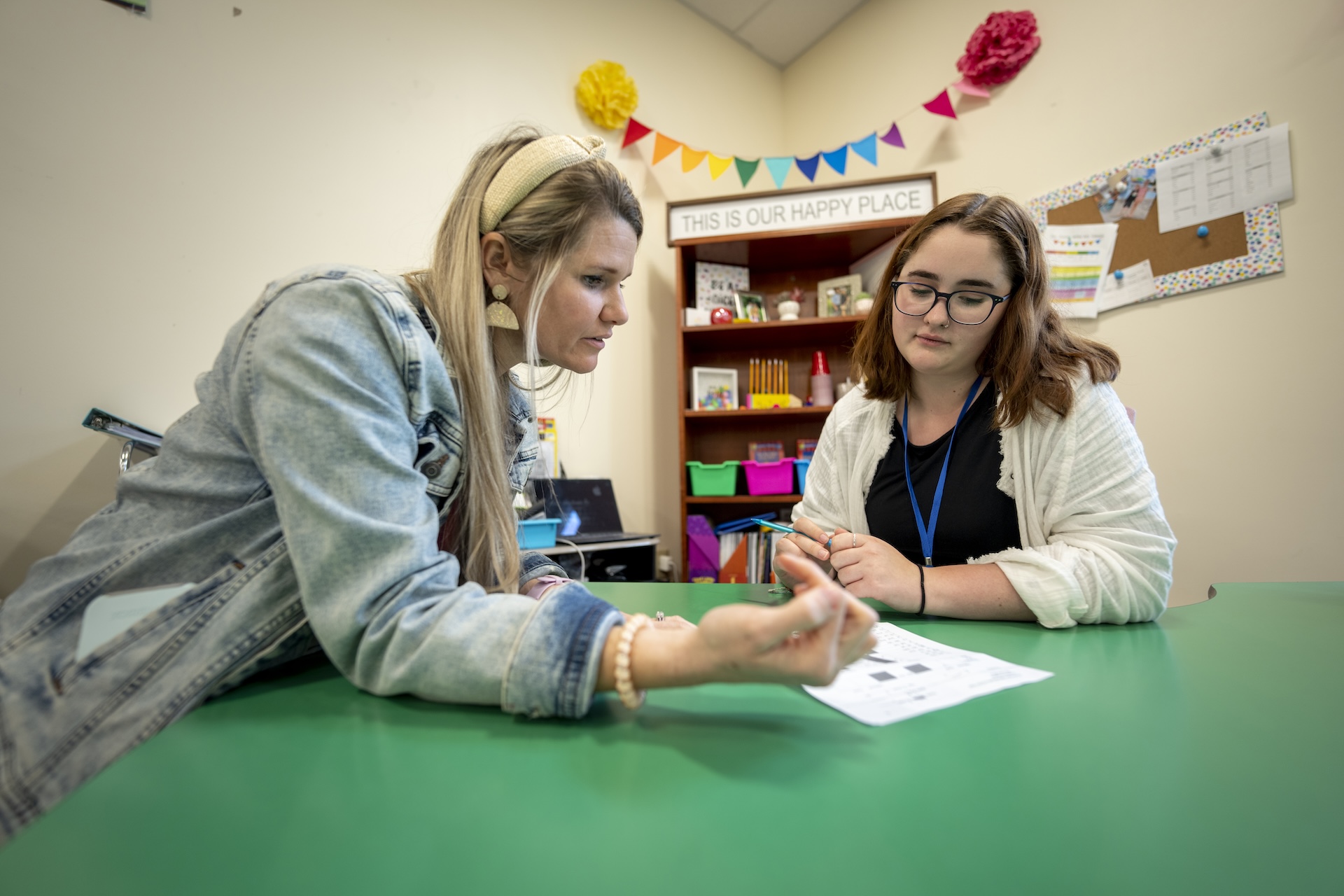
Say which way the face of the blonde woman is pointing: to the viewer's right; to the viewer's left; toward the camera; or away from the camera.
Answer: to the viewer's right

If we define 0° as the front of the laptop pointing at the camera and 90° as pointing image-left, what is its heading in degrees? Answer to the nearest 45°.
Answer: approximately 315°

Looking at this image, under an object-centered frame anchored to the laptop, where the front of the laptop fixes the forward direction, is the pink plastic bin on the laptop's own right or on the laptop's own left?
on the laptop's own left

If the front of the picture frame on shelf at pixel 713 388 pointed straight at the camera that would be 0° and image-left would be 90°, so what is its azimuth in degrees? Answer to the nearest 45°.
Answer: approximately 0°

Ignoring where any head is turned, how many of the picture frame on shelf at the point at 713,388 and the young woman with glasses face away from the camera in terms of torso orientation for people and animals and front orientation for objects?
0

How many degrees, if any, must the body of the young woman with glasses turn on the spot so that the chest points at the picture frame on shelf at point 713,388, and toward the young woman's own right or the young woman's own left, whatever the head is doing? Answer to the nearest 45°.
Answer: approximately 90° to the young woman's own right

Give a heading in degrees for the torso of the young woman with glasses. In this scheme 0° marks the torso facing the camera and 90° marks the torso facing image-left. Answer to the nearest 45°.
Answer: approximately 45°

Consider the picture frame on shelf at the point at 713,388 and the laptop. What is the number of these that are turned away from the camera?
0
